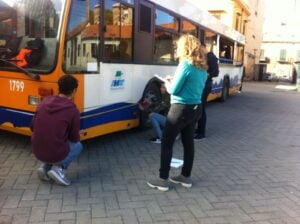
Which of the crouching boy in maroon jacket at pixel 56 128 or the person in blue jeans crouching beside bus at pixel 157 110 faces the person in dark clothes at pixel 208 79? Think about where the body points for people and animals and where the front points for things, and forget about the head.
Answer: the crouching boy in maroon jacket

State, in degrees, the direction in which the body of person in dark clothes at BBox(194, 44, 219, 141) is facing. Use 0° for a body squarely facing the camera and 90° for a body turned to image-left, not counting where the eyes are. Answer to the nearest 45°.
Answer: approximately 90°

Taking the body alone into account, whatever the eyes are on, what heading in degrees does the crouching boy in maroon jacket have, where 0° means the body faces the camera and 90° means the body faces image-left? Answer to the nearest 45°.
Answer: approximately 225°

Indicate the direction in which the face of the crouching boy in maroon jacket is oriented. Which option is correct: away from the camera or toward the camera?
away from the camera

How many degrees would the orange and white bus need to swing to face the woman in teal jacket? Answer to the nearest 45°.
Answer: approximately 90° to its left
